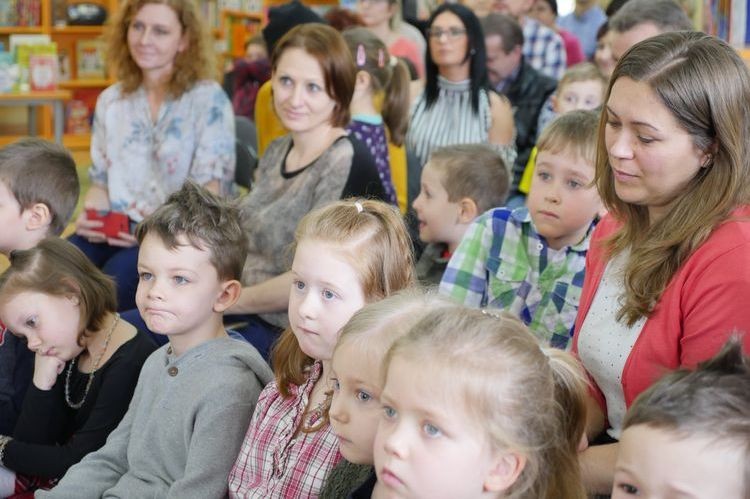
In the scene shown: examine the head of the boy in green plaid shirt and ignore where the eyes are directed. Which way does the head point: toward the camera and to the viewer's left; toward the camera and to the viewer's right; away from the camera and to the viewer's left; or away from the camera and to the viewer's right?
toward the camera and to the viewer's left

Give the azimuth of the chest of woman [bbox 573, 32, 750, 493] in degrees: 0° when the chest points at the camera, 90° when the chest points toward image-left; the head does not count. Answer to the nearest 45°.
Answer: approximately 45°

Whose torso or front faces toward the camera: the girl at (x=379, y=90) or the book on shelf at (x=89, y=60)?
the book on shelf

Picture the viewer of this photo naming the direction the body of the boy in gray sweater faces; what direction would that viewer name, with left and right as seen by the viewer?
facing the viewer and to the left of the viewer

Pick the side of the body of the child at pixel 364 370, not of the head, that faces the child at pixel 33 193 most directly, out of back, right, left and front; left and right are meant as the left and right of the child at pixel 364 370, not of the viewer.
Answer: right

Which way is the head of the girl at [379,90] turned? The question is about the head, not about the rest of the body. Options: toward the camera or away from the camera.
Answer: away from the camera

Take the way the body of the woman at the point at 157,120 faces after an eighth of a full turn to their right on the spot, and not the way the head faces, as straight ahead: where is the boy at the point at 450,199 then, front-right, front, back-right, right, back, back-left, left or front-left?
back-left

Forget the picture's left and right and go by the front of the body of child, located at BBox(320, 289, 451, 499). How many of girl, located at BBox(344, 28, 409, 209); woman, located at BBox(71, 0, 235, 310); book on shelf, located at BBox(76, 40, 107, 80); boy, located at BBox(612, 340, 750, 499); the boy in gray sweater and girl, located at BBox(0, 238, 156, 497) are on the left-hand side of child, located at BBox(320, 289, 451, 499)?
1

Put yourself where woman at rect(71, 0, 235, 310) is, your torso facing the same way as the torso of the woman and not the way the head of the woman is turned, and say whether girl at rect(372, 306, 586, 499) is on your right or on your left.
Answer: on your left

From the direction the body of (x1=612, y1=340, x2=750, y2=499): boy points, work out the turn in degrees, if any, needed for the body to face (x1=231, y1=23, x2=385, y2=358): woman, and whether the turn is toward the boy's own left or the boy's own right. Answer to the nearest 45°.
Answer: approximately 90° to the boy's own right

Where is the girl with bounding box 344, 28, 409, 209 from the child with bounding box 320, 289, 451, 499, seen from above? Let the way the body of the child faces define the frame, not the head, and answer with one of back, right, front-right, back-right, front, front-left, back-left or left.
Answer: back-right

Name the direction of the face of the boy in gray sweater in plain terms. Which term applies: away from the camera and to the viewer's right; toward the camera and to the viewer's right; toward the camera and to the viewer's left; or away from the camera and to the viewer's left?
toward the camera and to the viewer's left

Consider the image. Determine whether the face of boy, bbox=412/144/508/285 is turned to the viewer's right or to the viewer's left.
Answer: to the viewer's left

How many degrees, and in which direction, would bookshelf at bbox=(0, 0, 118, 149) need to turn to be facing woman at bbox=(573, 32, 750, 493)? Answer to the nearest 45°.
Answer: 0° — it already faces them

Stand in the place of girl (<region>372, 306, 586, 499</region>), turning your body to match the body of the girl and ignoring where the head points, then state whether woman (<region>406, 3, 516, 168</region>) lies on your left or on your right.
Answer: on your right

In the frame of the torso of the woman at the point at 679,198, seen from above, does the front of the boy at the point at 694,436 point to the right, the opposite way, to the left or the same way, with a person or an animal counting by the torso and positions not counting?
the same way

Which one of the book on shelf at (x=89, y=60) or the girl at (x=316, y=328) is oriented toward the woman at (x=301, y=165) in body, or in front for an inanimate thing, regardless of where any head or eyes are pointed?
the book on shelf

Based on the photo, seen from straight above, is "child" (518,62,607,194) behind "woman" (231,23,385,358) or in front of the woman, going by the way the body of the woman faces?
behind
